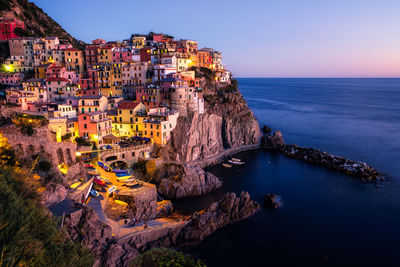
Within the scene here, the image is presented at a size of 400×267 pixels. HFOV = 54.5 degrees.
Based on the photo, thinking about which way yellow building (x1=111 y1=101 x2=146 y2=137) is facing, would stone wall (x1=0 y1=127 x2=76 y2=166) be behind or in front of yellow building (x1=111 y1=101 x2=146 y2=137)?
in front

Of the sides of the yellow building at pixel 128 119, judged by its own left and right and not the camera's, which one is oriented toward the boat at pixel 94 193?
front

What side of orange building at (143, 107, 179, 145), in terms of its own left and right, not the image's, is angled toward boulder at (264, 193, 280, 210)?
left

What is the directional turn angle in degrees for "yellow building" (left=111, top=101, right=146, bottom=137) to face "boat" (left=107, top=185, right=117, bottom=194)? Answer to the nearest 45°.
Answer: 0° — it already faces it

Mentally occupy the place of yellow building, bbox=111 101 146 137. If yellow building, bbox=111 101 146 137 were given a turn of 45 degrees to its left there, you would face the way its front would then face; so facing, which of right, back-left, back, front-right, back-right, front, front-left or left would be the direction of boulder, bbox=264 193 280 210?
front

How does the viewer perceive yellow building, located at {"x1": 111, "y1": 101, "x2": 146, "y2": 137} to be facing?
facing the viewer

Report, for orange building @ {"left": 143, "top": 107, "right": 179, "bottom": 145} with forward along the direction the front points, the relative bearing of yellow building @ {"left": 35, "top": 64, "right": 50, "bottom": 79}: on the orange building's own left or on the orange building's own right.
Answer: on the orange building's own right

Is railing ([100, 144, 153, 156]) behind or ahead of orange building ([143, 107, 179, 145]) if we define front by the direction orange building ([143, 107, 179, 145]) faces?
ahead

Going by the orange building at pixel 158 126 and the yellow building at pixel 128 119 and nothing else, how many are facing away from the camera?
0

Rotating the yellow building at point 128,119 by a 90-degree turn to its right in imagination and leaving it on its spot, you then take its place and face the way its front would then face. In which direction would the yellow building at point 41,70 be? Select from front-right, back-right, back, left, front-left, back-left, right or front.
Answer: front-right

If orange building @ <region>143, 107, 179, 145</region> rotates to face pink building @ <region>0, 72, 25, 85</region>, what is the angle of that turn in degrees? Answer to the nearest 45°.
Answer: approximately 90° to its right
